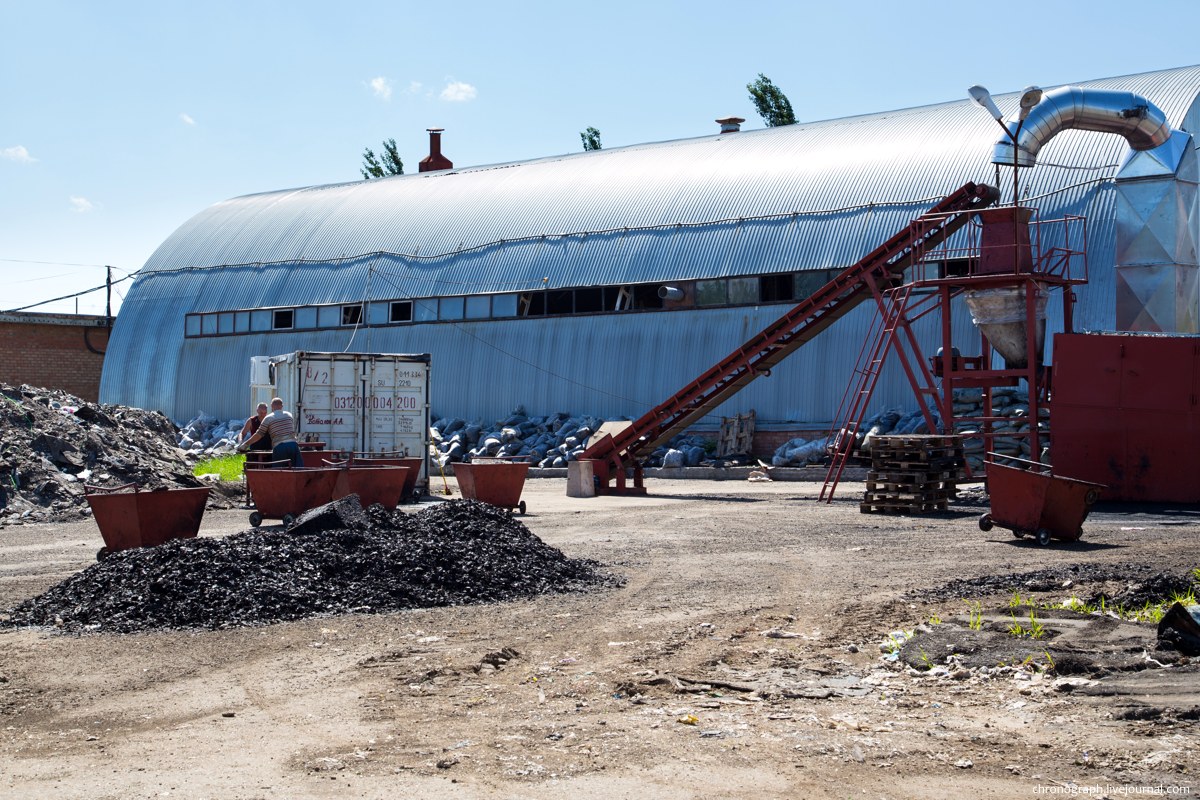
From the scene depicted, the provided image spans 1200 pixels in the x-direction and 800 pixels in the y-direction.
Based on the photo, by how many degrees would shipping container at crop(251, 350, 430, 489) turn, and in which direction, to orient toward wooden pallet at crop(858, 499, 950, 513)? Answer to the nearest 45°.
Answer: approximately 45° to its left

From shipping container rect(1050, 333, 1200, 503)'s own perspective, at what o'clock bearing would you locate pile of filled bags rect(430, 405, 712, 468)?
The pile of filled bags is roughly at 4 o'clock from the shipping container.

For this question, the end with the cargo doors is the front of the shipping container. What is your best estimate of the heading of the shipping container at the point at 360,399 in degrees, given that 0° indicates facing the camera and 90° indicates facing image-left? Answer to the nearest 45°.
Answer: approximately 0°

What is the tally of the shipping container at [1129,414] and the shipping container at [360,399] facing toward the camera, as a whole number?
2

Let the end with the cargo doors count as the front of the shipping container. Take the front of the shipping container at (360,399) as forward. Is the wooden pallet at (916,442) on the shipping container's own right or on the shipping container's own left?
on the shipping container's own left

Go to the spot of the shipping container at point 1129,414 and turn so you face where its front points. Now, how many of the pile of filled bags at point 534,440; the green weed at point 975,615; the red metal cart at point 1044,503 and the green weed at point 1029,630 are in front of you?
3

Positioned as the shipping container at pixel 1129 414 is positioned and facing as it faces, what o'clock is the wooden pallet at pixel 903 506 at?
The wooden pallet is roughly at 2 o'clock from the shipping container.

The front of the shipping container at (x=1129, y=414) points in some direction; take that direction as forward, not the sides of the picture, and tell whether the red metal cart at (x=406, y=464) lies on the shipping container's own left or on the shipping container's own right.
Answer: on the shipping container's own right

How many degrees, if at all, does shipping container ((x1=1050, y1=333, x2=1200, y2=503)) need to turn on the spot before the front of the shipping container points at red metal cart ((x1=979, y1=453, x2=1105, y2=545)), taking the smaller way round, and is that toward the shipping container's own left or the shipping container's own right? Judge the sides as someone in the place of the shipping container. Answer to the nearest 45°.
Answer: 0° — it already faces it

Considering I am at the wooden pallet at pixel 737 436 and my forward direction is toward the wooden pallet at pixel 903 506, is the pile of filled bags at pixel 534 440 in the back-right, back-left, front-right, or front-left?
back-right

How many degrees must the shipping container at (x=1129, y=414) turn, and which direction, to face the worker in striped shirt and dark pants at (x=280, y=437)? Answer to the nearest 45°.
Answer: approximately 45° to its right

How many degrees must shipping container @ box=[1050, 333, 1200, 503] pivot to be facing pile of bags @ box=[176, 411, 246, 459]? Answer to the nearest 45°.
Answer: approximately 90° to its right
